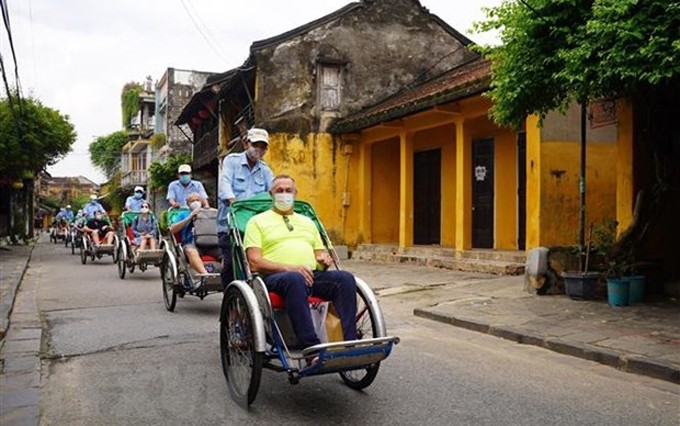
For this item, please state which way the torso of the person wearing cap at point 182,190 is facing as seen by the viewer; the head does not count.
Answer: toward the camera

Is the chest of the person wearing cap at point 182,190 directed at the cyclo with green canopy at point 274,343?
yes

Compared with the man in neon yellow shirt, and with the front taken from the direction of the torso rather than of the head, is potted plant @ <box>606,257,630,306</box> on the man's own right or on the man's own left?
on the man's own left

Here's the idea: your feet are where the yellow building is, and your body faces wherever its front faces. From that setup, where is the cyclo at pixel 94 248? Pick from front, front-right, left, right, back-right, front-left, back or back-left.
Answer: front-right

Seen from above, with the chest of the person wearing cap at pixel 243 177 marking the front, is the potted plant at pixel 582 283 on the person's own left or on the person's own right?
on the person's own left

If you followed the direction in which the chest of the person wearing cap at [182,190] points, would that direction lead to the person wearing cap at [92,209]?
no

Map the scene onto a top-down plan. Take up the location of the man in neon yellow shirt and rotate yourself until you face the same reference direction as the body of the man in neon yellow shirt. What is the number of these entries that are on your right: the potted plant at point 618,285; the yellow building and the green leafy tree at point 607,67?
0

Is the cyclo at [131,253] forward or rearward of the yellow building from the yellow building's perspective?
forward

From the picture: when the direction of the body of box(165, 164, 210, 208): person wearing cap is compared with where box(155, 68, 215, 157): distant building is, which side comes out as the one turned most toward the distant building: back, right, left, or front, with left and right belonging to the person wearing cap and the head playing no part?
back

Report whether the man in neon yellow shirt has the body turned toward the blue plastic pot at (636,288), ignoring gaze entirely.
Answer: no

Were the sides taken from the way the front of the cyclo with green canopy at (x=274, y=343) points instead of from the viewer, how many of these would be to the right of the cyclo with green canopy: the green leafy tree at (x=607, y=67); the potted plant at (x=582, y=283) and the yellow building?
0

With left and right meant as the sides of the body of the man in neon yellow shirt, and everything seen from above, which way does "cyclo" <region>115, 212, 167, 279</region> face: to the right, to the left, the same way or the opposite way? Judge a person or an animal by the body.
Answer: the same way

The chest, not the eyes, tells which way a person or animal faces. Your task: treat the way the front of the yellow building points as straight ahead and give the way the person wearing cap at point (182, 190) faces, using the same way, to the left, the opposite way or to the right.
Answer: to the left

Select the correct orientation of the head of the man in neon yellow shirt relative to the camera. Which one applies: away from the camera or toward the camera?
toward the camera

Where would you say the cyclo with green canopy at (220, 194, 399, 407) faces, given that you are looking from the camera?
facing the viewer and to the right of the viewer

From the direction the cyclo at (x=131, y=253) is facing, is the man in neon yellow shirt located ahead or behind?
ahead

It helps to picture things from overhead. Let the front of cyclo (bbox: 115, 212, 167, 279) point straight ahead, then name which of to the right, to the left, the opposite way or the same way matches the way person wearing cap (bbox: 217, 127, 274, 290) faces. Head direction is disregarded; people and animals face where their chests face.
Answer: the same way

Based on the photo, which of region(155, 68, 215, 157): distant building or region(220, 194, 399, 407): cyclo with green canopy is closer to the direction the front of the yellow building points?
the cyclo with green canopy

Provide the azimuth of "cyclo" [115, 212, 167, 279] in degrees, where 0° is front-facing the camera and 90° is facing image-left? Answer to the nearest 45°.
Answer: approximately 315°
